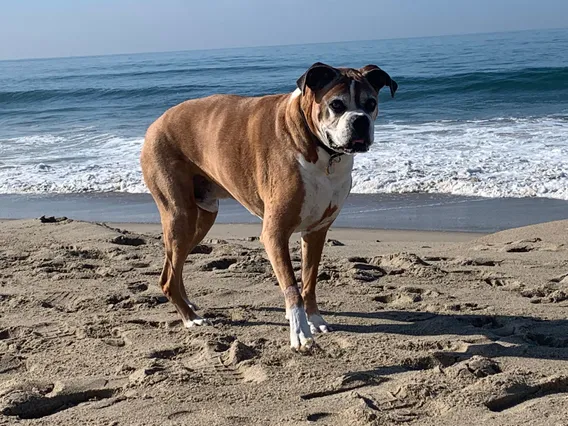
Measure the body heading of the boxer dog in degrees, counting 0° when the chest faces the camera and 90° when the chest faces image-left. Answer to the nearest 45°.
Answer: approximately 315°
